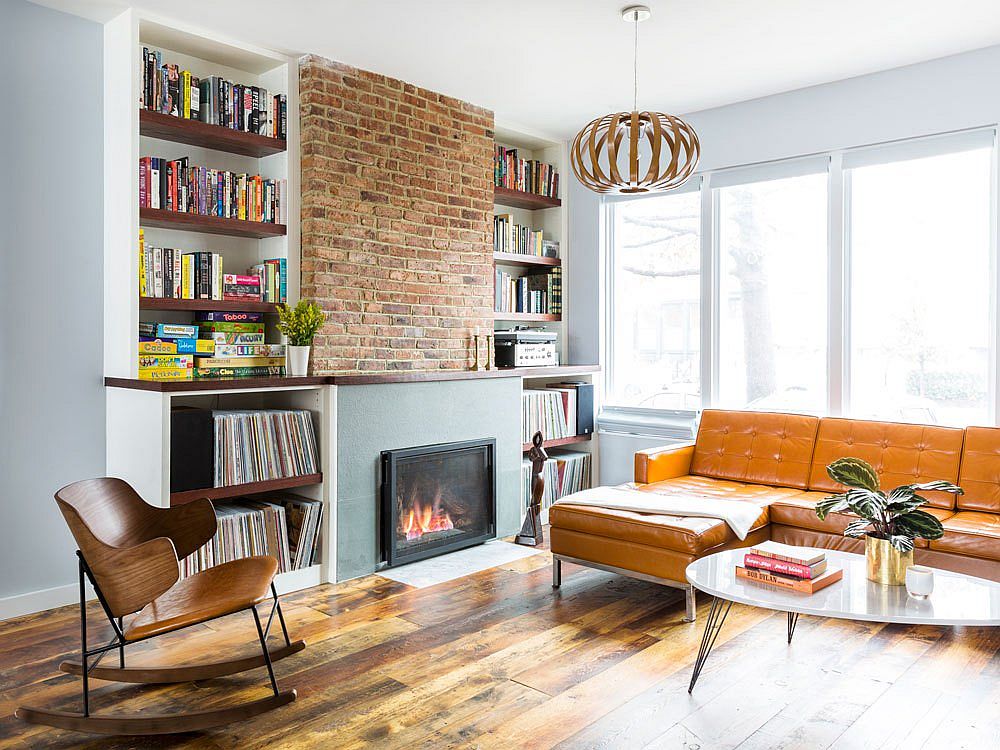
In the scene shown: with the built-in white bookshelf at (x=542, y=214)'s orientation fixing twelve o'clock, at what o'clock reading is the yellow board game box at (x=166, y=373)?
The yellow board game box is roughly at 3 o'clock from the built-in white bookshelf.

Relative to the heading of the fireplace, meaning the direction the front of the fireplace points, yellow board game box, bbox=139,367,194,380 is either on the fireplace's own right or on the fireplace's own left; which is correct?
on the fireplace's own right

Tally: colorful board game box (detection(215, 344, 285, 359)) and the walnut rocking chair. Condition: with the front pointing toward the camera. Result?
1

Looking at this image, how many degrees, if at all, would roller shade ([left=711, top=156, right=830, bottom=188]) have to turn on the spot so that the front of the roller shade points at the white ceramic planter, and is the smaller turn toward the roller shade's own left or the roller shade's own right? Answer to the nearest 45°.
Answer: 0° — it already faces it

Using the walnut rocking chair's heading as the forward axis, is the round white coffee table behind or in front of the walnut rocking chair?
in front

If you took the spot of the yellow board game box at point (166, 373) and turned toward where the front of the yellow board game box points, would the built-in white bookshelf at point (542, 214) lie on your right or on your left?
on your left

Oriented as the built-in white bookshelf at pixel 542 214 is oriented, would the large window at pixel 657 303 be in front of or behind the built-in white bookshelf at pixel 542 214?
in front

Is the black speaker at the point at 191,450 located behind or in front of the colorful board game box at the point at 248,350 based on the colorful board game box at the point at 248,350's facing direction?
in front

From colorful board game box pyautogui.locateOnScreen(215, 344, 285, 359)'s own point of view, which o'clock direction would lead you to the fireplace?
The fireplace is roughly at 9 o'clock from the colorful board game box.

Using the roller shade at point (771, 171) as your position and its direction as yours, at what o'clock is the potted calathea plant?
The potted calathea plant is roughly at 10 o'clock from the roller shade.

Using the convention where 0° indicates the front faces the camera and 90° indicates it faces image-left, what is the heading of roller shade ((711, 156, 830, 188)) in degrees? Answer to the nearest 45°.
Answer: approximately 45°

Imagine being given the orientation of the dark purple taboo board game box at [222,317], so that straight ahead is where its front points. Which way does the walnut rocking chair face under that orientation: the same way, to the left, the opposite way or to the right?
to the left

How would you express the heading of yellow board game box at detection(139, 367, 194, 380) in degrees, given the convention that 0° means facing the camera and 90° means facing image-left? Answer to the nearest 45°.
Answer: approximately 0°

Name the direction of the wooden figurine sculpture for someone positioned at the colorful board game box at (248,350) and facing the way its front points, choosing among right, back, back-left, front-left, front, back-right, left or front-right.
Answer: left

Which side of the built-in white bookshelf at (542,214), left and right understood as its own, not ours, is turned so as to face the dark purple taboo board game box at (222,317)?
right
